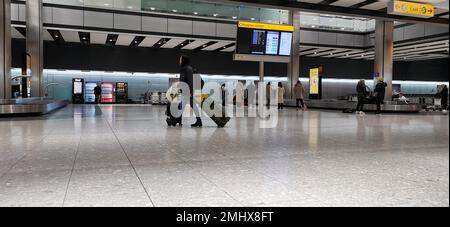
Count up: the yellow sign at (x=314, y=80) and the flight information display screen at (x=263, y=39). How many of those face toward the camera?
2

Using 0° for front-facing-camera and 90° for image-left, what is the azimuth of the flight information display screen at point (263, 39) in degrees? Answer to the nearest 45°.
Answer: approximately 0°

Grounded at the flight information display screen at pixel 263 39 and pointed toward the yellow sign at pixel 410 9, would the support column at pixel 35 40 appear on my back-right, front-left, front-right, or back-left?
back-right

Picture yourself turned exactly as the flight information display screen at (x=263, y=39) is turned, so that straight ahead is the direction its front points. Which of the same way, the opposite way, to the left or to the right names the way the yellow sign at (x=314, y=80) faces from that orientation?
the same way

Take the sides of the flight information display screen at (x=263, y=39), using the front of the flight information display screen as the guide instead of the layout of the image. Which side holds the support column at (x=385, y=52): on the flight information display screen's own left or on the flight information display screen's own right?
on the flight information display screen's own left

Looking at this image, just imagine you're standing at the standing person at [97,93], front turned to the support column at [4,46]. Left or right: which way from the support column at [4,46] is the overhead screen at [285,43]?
left

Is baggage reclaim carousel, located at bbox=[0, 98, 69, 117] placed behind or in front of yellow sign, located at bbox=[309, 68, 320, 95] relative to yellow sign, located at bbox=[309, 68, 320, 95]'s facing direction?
in front

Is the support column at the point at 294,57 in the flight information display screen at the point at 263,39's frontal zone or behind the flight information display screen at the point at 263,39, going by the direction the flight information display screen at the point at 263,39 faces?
behind
